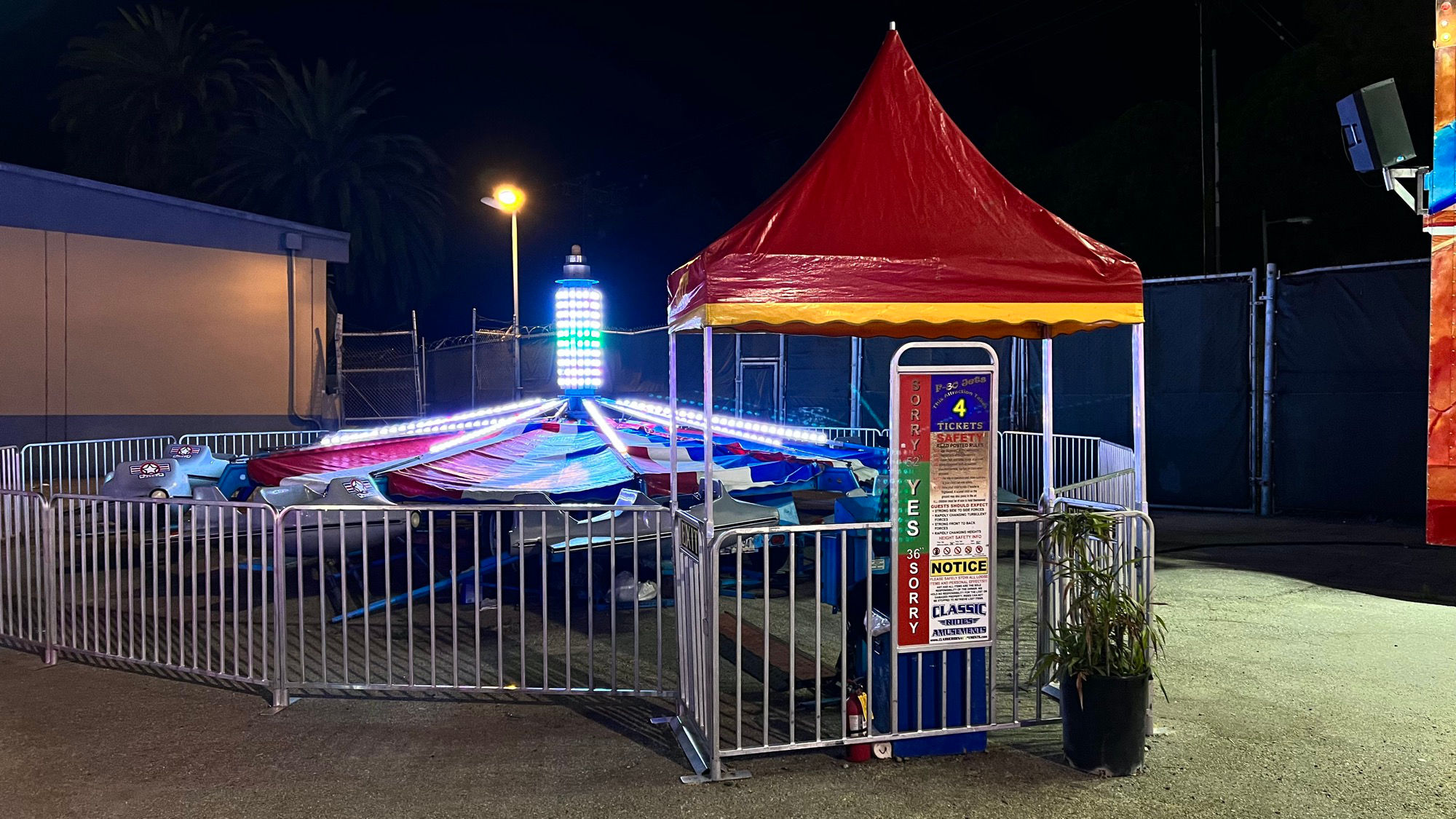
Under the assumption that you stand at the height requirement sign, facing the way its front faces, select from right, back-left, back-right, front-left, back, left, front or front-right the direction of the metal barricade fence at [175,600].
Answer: right

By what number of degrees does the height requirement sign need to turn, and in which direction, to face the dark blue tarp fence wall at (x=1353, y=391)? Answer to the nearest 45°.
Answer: approximately 135° to its left

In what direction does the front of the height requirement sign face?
toward the camera

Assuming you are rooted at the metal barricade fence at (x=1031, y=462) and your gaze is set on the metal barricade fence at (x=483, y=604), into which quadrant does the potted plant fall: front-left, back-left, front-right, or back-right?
front-left
